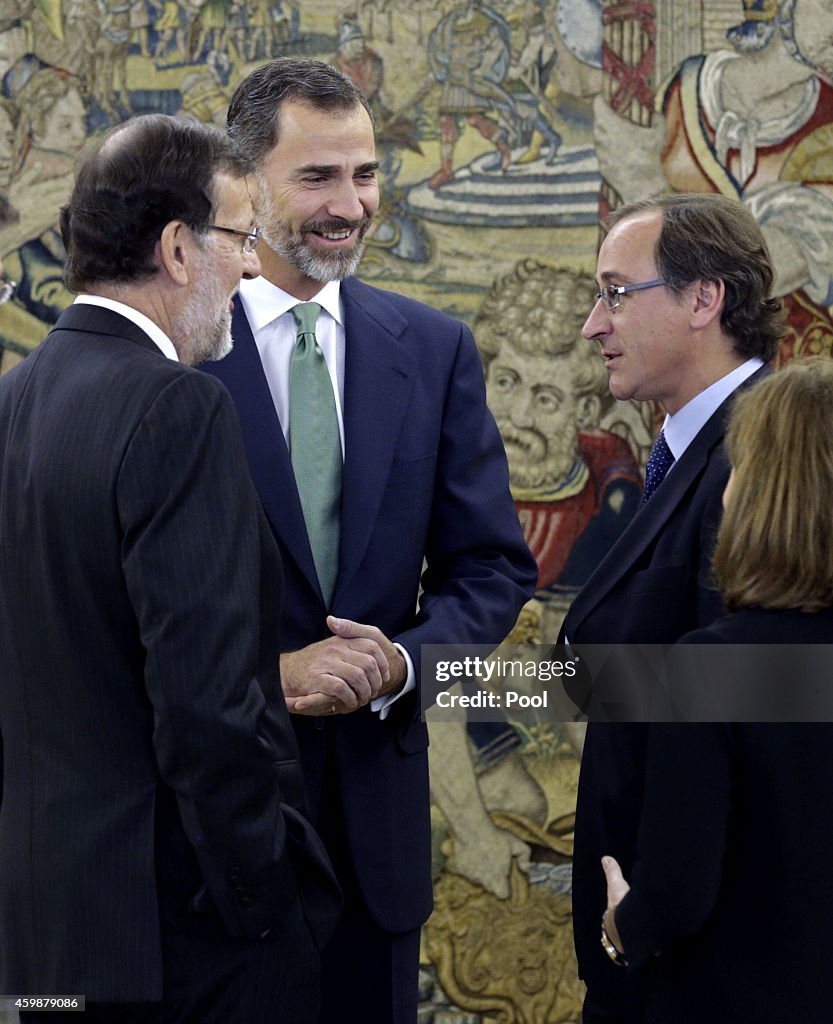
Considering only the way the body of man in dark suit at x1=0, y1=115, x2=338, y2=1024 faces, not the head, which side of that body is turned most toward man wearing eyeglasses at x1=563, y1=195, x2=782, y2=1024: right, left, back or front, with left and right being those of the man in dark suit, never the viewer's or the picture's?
front

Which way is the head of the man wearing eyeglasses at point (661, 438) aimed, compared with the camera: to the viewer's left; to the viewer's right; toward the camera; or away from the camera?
to the viewer's left

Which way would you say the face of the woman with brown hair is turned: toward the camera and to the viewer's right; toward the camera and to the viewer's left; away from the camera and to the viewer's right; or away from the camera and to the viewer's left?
away from the camera and to the viewer's left

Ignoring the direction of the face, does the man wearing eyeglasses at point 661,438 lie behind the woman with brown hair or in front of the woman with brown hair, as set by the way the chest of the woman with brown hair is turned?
in front

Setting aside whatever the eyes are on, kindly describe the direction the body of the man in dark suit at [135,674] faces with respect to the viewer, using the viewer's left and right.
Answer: facing away from the viewer and to the right of the viewer

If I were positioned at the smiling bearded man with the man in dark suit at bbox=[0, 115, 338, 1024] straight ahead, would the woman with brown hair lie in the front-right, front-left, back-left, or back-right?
front-left

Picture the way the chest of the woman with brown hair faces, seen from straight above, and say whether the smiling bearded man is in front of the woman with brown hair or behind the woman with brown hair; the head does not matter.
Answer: in front

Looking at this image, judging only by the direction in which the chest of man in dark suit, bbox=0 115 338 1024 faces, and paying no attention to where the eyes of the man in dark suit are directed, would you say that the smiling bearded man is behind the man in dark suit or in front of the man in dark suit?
in front

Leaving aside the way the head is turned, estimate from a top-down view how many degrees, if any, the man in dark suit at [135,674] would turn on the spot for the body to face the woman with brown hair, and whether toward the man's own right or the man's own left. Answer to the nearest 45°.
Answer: approximately 45° to the man's own right

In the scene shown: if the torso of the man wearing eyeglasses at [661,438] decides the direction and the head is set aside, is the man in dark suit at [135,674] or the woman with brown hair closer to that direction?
the man in dark suit

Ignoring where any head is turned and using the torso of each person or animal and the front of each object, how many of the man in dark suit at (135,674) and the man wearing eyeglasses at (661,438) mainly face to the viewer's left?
1

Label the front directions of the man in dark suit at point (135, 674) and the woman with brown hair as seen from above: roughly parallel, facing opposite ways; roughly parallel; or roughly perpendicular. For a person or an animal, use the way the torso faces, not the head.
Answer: roughly perpendicular

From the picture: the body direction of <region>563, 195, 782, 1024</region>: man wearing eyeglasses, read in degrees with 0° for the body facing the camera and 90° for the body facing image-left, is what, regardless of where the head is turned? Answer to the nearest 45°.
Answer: approximately 90°

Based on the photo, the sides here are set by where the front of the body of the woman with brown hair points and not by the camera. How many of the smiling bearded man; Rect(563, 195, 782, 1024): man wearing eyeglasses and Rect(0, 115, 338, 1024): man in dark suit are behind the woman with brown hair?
0

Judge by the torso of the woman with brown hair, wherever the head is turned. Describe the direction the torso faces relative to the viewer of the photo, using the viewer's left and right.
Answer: facing away from the viewer and to the left of the viewer
